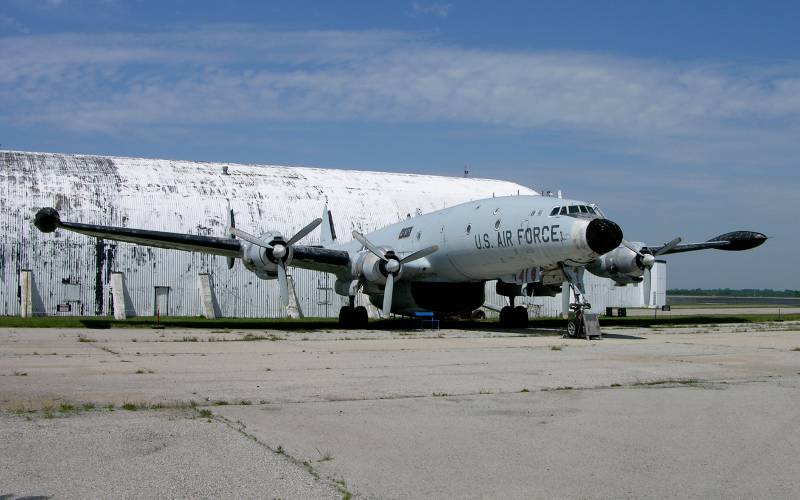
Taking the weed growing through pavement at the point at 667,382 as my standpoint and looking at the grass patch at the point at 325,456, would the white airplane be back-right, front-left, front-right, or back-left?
back-right

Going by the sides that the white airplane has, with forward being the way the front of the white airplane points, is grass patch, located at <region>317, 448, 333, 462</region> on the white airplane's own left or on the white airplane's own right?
on the white airplane's own right

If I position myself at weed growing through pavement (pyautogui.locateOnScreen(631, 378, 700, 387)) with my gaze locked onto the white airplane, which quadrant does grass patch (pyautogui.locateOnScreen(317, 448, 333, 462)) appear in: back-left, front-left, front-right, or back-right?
back-left

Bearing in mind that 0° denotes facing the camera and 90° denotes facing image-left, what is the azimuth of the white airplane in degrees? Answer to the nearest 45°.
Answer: approximately 315°

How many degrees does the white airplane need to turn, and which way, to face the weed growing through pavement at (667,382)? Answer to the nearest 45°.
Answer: approximately 45° to its right
